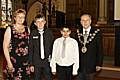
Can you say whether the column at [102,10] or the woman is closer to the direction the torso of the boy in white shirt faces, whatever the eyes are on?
the woman

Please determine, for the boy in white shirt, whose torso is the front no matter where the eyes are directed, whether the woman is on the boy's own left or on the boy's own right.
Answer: on the boy's own right

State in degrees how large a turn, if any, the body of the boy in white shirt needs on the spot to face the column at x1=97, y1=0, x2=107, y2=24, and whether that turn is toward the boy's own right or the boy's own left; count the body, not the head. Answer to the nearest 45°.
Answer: approximately 180°

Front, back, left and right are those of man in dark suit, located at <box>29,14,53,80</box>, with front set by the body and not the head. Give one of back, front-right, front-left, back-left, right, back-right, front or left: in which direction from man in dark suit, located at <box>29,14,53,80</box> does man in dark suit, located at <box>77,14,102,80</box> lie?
left

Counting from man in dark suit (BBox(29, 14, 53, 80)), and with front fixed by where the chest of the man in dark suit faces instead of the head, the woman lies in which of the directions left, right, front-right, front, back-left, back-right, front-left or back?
front-right

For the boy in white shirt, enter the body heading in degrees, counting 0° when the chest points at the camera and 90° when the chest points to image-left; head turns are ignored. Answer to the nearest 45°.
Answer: approximately 0°

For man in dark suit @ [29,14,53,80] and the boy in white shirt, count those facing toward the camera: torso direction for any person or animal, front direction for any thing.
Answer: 2

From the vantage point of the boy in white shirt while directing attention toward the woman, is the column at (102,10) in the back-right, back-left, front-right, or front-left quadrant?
back-right
